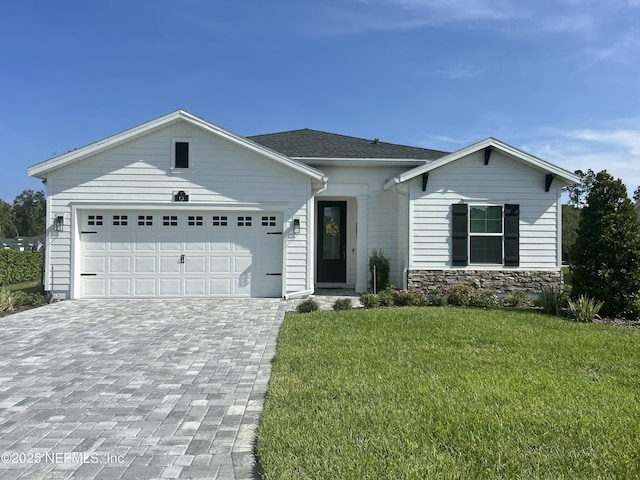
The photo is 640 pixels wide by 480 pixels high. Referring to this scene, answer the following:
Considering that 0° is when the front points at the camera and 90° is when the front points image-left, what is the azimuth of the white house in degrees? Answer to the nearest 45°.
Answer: approximately 0°

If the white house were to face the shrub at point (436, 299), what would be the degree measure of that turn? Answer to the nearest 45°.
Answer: approximately 90° to its left

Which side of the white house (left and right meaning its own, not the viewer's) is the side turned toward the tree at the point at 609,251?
left

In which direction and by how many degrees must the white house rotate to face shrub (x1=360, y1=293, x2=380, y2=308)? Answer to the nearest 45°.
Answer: approximately 45° to its left

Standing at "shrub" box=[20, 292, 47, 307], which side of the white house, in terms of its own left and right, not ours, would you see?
right

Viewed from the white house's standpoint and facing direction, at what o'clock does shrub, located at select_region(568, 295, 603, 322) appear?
The shrub is roughly at 10 o'clock from the white house.
